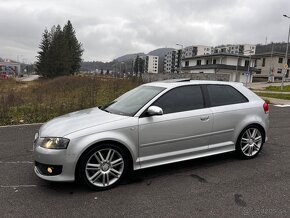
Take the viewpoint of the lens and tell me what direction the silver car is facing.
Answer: facing the viewer and to the left of the viewer
